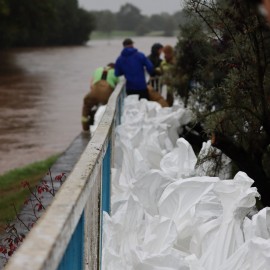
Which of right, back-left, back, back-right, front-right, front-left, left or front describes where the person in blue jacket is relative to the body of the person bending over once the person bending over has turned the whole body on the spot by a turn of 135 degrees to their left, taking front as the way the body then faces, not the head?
back

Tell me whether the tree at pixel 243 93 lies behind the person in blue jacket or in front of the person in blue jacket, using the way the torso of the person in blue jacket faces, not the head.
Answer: behind

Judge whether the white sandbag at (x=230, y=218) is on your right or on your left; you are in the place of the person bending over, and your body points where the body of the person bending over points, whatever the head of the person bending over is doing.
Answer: on your right

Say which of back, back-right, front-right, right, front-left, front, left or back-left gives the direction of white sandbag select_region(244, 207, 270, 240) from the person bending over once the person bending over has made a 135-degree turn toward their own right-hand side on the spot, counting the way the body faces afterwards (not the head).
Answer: front

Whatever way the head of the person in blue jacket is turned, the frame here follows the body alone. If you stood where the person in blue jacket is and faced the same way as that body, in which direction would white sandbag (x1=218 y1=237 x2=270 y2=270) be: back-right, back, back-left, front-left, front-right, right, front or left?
back

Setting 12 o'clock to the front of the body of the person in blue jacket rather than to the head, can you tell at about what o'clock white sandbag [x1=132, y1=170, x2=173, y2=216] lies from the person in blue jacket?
The white sandbag is roughly at 6 o'clock from the person in blue jacket.

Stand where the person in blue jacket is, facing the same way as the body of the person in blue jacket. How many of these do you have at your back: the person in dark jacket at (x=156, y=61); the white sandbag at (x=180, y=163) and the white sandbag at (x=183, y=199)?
2

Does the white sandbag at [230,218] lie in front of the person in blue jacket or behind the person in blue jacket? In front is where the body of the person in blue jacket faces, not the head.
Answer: behind

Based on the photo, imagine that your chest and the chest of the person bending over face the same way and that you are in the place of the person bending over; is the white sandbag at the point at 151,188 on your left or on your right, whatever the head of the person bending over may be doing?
on your right

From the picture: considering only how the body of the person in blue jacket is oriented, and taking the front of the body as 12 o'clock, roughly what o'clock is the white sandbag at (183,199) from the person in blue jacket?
The white sandbag is roughly at 6 o'clock from the person in blue jacket.

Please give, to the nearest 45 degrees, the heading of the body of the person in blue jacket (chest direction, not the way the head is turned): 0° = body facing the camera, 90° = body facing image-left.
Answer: approximately 180°

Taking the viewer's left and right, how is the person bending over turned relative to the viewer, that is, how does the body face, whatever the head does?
facing away from the viewer and to the right of the viewer

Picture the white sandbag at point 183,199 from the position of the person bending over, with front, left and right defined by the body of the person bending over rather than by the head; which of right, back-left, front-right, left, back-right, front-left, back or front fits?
back-right

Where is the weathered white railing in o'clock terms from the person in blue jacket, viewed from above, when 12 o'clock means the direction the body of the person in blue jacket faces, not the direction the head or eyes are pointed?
The weathered white railing is roughly at 6 o'clock from the person in blue jacket.

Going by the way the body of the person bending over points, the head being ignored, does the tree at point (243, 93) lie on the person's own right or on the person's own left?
on the person's own right

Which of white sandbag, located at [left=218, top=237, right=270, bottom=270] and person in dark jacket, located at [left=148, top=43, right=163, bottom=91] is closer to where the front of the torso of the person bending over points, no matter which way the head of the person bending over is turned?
the person in dark jacket
